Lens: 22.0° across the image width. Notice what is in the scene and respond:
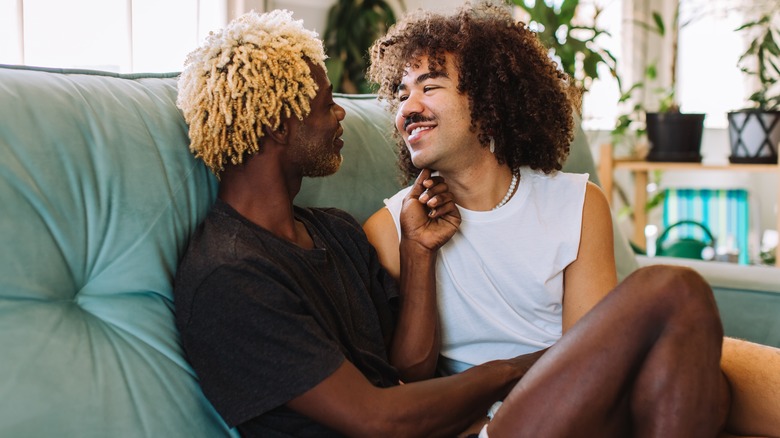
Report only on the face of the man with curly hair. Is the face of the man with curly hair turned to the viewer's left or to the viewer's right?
to the viewer's left

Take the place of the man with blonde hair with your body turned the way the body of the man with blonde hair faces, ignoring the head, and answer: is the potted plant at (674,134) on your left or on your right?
on your left

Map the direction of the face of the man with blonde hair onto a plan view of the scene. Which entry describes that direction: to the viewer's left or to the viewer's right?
to the viewer's right

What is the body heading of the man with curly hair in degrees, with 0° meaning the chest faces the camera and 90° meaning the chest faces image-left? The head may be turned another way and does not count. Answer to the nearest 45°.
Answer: approximately 45°

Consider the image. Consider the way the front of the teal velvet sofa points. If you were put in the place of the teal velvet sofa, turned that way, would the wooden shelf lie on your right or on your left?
on your left

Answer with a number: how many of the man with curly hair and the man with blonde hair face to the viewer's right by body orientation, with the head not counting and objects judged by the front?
1

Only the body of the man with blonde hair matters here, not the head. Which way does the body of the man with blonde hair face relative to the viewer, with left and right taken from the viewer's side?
facing to the right of the viewer

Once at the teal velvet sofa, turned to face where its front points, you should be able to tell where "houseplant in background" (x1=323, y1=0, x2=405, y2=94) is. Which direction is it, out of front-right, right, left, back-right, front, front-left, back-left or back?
back-left
